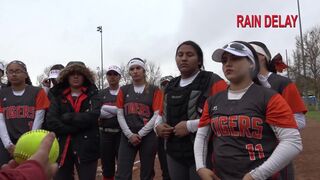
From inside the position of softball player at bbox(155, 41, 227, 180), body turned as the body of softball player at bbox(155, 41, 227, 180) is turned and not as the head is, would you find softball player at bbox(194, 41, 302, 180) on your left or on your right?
on your left

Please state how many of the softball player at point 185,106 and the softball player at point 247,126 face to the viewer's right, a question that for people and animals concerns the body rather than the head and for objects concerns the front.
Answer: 0

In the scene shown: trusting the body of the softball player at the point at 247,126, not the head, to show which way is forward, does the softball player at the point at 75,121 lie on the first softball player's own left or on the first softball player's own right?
on the first softball player's own right

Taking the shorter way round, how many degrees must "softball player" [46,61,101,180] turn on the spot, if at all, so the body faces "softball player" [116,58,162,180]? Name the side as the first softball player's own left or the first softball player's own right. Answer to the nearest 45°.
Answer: approximately 90° to the first softball player's own left

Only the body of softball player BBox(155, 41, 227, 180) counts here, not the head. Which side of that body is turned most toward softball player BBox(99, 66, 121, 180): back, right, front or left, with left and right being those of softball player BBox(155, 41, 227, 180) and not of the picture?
right

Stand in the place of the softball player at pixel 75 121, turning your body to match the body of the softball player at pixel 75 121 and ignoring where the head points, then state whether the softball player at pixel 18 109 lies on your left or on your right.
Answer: on your right

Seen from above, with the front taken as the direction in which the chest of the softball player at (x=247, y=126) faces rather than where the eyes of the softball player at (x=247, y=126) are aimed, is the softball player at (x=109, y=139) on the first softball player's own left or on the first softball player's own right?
on the first softball player's own right

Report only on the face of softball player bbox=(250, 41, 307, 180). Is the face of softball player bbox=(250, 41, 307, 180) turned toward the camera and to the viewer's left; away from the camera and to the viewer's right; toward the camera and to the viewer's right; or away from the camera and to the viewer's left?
toward the camera and to the viewer's left

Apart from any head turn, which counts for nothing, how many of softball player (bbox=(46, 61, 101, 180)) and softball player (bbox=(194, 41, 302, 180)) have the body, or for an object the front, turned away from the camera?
0
